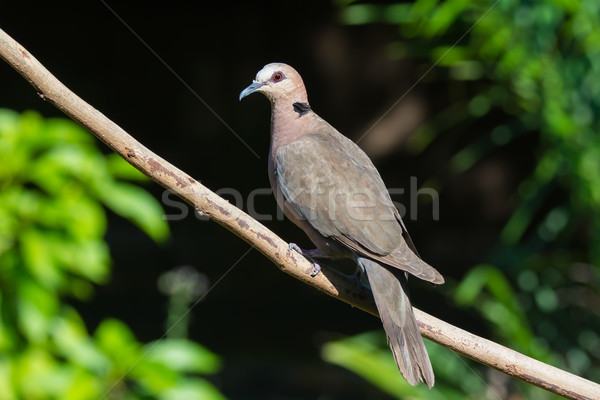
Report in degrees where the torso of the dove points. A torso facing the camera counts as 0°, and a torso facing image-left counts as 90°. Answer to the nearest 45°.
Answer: approximately 90°

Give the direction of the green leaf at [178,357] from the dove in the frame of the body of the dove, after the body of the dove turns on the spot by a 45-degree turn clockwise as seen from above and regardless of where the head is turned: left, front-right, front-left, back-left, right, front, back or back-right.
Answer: left

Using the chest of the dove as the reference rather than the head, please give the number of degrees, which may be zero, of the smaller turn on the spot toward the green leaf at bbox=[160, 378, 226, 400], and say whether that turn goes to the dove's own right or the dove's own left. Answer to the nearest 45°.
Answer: approximately 45° to the dove's own left
